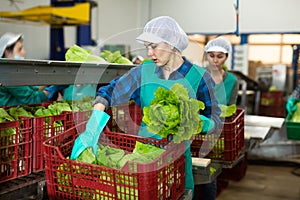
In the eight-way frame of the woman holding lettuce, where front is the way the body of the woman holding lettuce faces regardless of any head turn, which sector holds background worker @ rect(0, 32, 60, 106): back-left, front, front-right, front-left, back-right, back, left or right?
back-right

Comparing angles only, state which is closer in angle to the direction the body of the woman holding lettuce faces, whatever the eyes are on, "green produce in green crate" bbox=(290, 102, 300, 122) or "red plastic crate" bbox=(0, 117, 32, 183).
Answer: the red plastic crate

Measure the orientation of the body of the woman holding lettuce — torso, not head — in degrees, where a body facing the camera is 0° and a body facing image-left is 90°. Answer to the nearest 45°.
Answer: approximately 0°

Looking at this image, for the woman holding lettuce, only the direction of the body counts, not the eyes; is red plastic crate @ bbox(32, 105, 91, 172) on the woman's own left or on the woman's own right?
on the woman's own right

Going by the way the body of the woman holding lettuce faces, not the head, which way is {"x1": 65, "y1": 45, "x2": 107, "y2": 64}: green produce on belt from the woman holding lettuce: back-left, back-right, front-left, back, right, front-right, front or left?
back-right

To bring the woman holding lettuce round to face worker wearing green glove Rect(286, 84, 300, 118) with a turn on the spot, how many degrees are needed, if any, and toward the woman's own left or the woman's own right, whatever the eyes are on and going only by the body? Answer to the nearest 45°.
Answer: approximately 135° to the woman's own left

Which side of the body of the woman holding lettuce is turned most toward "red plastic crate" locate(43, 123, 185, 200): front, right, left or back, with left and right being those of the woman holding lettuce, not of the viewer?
front

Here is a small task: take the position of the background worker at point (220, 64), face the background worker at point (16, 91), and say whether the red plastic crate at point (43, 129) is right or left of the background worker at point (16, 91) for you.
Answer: left

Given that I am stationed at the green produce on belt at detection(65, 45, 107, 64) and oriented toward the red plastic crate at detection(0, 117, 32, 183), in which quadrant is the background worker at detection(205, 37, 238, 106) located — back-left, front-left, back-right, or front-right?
back-left

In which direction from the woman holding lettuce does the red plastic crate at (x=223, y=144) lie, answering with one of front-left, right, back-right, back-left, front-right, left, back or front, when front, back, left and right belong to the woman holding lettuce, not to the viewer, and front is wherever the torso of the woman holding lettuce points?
back-left
